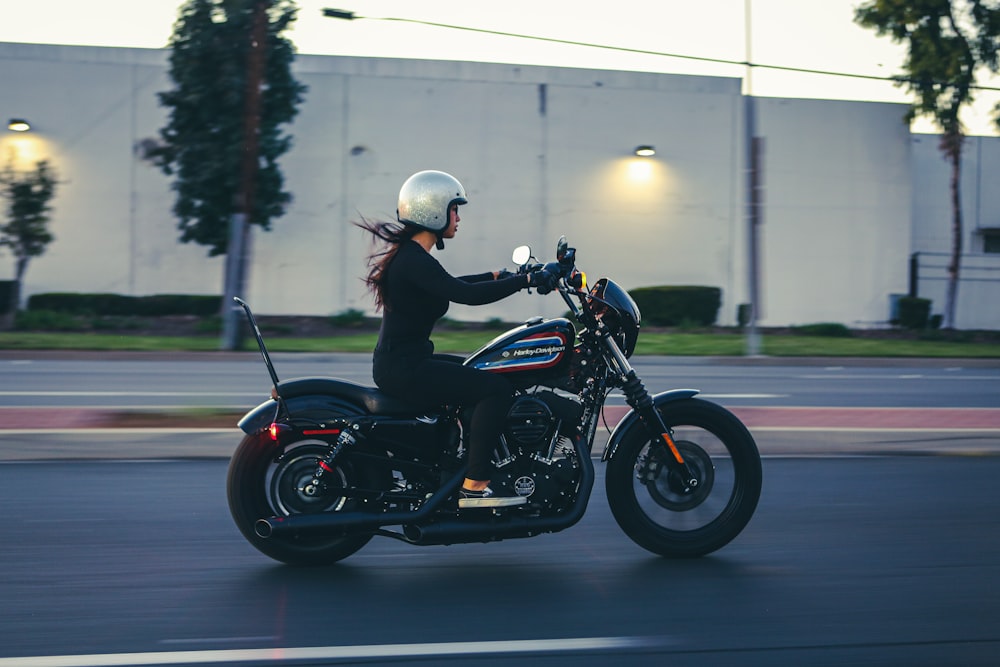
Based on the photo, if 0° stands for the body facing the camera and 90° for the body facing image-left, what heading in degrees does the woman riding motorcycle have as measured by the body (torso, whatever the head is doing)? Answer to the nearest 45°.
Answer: approximately 270°

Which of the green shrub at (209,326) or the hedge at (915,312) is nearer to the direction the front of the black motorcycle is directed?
the hedge

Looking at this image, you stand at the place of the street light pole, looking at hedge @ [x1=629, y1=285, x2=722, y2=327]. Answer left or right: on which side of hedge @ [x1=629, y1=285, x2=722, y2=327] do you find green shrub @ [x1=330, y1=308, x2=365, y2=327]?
left

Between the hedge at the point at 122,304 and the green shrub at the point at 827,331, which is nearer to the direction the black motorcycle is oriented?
the green shrub

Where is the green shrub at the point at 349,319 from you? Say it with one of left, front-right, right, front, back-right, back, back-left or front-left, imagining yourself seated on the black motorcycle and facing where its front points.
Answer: left

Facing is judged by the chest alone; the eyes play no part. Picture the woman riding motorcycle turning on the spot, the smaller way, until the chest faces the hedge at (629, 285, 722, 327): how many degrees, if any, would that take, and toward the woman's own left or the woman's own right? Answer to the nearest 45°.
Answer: approximately 90° to the woman's own left

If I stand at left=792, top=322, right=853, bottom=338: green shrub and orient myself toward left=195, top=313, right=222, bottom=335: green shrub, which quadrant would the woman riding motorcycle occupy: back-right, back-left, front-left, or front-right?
front-left

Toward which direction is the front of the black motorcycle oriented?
to the viewer's right

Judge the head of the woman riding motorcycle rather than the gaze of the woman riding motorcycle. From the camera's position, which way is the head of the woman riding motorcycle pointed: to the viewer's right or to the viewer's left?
to the viewer's right

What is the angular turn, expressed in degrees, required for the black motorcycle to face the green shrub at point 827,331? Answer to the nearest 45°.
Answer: approximately 90° to its left
